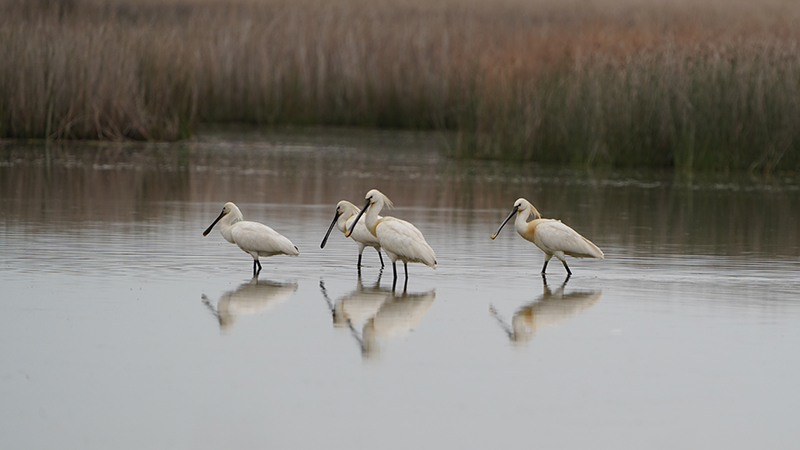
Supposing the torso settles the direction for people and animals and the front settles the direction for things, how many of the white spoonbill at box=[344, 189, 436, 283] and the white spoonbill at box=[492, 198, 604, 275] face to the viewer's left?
2

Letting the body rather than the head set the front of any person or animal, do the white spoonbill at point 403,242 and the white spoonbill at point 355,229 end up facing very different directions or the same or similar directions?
same or similar directions

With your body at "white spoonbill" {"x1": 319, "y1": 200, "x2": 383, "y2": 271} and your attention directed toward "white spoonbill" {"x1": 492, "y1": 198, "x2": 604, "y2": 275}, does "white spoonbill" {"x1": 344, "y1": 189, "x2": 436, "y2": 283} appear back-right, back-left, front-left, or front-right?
front-right

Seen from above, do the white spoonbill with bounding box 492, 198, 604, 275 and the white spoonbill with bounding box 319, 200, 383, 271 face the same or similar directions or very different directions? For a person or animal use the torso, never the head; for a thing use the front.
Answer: same or similar directions

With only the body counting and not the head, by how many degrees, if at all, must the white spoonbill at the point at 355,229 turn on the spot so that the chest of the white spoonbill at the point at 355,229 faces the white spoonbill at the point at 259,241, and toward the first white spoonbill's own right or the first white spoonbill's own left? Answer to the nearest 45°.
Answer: approximately 45° to the first white spoonbill's own left

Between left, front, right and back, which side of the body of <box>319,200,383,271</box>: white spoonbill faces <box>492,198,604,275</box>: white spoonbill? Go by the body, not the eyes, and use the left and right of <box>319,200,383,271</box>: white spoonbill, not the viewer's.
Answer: back

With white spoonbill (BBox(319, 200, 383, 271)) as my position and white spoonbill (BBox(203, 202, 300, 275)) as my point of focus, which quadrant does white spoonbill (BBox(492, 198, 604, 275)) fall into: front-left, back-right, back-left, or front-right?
back-left

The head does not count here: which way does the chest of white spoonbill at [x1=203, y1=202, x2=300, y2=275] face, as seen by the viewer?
to the viewer's left

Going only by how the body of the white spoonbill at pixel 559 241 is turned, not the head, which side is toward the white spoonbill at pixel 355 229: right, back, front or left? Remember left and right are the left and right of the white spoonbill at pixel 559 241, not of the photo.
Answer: front

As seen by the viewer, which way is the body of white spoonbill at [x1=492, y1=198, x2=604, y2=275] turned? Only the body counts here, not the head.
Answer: to the viewer's left

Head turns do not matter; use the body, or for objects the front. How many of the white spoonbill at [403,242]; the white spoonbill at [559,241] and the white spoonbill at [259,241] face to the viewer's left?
3

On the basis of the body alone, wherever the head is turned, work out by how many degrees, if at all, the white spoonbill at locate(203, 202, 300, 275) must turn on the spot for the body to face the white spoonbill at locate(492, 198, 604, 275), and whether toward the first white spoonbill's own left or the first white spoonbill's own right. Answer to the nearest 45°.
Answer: approximately 180°

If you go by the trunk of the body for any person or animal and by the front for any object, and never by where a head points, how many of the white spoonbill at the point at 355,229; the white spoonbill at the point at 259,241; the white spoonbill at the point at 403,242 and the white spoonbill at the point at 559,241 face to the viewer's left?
4

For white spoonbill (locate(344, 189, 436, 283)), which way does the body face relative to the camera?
to the viewer's left
